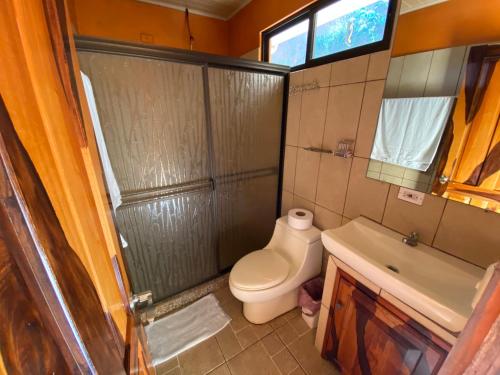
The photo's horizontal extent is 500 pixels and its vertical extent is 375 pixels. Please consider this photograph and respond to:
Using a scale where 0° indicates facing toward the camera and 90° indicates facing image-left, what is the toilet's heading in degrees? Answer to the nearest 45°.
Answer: approximately 45°

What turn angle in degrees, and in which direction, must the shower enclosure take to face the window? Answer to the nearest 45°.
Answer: approximately 45° to its left

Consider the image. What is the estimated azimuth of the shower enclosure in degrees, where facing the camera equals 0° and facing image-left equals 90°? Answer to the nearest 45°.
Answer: approximately 315°

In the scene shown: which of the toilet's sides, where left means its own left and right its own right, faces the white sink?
left

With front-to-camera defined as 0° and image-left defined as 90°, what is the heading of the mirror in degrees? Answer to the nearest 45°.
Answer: approximately 45°

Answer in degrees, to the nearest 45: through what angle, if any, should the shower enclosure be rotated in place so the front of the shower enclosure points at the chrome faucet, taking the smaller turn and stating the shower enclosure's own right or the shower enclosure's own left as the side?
0° — it already faces it

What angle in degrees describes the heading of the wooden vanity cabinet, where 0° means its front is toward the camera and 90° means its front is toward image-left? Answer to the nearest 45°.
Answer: approximately 45°

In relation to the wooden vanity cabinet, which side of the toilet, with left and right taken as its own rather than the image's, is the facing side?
left

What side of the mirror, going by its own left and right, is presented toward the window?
right

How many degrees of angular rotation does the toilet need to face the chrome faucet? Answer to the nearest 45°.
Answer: approximately 135° to its left

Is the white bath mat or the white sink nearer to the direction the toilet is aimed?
the white bath mat
